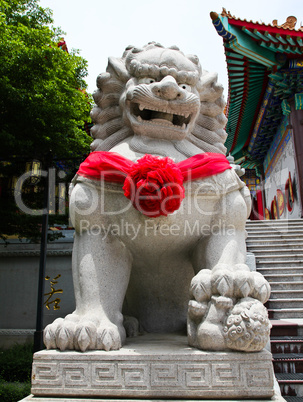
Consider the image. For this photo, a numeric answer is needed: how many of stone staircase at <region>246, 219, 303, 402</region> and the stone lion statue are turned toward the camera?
2

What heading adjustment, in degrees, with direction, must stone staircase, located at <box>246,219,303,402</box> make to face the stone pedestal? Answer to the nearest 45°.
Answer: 0° — it already faces it

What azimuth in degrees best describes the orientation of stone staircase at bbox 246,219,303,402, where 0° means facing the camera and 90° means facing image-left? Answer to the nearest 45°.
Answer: approximately 0°

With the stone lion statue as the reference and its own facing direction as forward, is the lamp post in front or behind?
behind

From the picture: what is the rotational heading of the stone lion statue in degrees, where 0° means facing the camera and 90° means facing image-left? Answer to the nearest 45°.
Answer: approximately 0°

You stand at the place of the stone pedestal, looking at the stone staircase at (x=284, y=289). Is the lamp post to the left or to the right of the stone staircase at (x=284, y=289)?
left

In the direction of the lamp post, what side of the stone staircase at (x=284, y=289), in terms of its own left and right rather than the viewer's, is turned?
right

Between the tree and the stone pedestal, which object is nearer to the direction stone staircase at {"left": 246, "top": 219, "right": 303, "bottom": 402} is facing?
the stone pedestal
